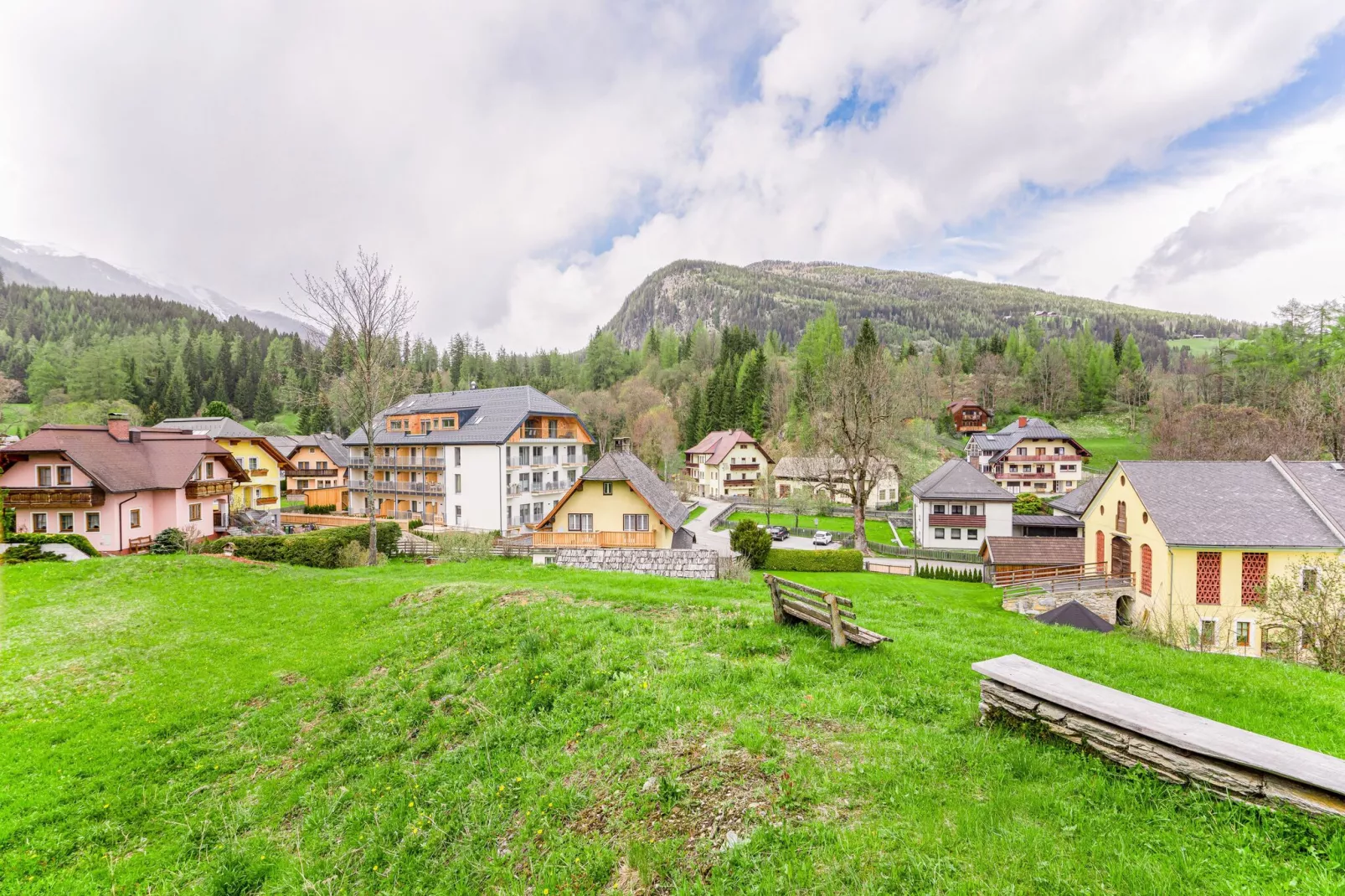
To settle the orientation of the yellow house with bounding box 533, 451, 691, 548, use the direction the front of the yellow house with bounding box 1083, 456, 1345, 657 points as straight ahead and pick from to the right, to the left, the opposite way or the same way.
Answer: to the left

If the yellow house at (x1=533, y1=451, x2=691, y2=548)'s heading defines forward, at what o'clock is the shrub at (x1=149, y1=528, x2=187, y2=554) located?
The shrub is roughly at 3 o'clock from the yellow house.

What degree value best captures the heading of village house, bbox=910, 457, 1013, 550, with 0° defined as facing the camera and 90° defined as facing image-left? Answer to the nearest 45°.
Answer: approximately 0°

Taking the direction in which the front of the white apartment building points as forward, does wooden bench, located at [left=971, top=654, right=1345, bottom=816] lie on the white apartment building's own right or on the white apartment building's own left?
on the white apartment building's own left

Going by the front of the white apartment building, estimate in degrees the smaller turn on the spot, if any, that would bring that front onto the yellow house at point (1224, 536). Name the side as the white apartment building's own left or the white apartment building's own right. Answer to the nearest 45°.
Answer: approximately 90° to the white apartment building's own left

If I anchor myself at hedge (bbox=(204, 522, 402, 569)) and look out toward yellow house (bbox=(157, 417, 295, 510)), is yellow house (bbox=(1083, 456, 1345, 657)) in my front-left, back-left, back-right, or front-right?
back-right

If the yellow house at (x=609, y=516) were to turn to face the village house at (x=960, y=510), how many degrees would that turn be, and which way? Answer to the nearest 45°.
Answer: approximately 135° to its left

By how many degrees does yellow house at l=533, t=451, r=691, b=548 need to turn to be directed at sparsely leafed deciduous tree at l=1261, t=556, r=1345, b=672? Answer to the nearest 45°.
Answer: approximately 45° to its left
